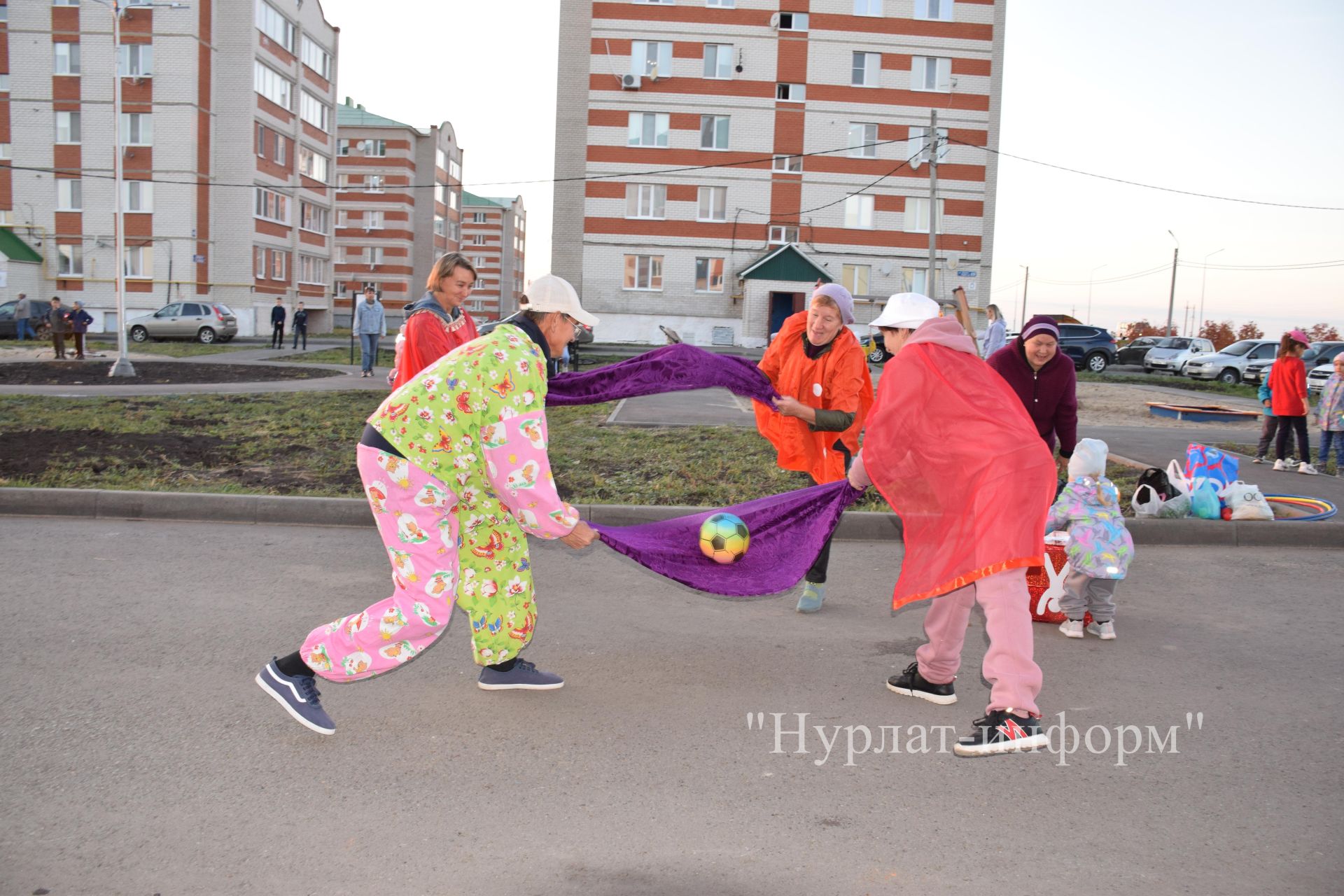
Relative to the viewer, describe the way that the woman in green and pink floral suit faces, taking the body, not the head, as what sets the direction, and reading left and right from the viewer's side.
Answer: facing to the right of the viewer

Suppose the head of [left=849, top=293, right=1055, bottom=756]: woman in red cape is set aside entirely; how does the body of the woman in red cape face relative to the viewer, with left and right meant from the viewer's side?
facing away from the viewer and to the left of the viewer

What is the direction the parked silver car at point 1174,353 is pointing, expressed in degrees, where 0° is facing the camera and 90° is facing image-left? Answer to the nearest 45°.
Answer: approximately 45°

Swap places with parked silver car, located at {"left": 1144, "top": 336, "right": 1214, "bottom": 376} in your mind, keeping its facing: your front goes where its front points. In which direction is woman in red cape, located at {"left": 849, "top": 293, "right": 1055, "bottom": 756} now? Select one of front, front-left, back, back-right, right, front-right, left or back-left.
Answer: front-left

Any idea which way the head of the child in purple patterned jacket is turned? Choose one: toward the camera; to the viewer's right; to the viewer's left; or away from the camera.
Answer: away from the camera

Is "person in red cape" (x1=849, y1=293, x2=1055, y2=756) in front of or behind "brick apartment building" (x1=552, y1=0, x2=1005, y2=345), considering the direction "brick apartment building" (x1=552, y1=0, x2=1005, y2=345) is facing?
in front

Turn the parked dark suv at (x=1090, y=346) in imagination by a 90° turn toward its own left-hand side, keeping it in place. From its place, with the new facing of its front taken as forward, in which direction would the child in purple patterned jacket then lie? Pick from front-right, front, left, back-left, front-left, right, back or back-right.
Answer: front

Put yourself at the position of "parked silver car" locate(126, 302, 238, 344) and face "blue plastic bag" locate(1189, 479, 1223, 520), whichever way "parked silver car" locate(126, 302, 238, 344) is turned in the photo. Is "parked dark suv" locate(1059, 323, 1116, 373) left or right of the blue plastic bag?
left

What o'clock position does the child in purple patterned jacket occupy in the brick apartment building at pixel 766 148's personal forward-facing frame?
The child in purple patterned jacket is roughly at 12 o'clock from the brick apartment building.

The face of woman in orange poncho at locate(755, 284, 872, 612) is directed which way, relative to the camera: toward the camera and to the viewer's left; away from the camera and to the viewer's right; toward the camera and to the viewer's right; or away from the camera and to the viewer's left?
toward the camera and to the viewer's left
